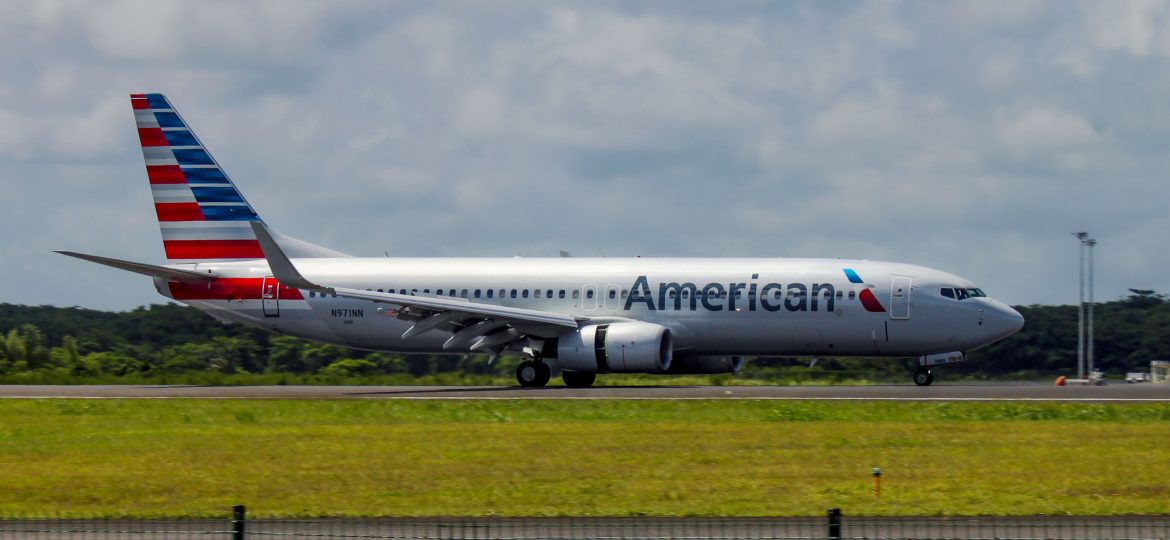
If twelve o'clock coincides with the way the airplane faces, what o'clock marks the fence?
The fence is roughly at 3 o'clock from the airplane.

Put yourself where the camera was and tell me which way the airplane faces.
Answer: facing to the right of the viewer
